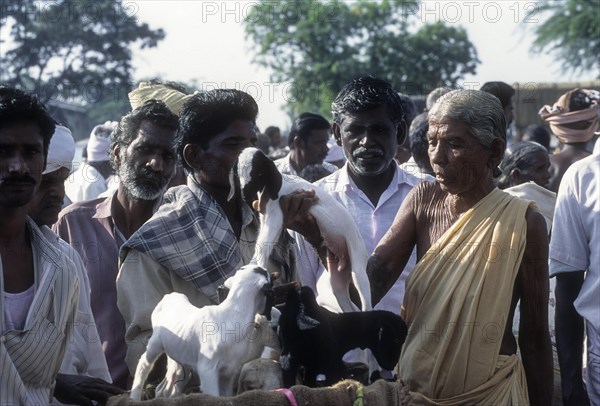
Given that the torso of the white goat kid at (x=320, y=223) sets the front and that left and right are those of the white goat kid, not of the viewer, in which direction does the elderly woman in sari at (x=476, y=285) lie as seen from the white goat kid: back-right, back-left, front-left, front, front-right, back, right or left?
back

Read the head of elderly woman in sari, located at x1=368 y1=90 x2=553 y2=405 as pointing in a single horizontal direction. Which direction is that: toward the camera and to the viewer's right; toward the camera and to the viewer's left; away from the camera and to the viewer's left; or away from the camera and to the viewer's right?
toward the camera and to the viewer's left

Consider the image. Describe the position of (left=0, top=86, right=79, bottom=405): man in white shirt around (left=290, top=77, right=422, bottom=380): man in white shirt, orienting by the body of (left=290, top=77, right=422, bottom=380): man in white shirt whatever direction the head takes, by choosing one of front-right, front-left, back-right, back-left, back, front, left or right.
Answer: front-right

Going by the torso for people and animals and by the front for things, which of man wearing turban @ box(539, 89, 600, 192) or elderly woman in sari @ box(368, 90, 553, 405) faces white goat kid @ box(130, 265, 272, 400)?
the elderly woman in sari

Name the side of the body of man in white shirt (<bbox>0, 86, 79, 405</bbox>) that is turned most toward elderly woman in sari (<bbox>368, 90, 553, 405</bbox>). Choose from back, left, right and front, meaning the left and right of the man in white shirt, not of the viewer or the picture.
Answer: left

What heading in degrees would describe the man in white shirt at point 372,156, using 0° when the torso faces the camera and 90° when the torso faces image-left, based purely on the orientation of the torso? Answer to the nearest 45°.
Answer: approximately 0°

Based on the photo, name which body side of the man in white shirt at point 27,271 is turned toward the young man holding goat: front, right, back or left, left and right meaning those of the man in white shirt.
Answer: left

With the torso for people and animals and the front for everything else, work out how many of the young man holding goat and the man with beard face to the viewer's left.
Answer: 0

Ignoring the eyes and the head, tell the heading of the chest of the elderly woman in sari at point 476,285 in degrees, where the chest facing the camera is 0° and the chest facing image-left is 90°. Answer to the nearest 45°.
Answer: approximately 45°

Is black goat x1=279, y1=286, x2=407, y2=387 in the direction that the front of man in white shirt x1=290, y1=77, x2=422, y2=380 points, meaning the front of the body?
yes
